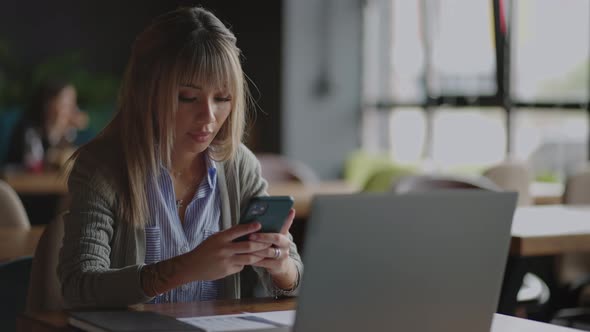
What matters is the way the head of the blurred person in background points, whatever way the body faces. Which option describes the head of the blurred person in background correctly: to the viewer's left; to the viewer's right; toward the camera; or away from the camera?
to the viewer's right

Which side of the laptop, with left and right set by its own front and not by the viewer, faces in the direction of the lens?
back

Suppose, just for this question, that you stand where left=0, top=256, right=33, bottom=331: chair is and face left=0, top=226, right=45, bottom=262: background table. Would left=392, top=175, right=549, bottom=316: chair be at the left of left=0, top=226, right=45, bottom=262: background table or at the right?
right

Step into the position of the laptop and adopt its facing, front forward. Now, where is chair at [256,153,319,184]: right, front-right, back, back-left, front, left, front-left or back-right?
front

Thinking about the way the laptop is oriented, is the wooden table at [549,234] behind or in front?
in front

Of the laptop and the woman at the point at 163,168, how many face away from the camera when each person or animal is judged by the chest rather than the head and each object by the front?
1

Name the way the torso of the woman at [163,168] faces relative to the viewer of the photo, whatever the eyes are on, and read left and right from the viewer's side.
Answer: facing the viewer and to the right of the viewer

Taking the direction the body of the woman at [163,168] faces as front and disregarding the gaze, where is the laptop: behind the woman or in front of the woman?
in front

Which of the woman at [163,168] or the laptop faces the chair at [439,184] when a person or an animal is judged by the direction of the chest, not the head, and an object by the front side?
the laptop

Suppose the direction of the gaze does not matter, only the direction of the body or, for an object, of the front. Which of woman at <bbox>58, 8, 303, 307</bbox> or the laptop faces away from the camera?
the laptop

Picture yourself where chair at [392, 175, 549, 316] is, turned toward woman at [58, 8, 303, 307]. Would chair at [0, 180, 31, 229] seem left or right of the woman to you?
right

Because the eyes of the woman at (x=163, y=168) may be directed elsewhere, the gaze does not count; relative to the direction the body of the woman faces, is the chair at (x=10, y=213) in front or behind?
behind

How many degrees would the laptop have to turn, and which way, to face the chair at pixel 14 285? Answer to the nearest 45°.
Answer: approximately 45° to its left

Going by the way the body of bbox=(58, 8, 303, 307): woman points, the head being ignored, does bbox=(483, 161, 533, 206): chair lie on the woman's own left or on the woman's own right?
on the woman's own left

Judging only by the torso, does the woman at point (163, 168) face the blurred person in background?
no

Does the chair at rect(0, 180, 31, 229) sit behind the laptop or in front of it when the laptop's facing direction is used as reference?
in front
